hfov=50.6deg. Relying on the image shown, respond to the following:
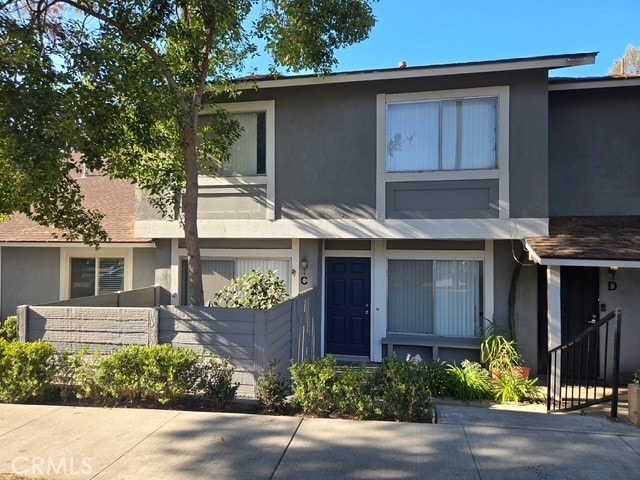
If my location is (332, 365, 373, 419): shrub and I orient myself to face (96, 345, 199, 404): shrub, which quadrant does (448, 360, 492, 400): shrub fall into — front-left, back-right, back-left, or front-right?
back-right

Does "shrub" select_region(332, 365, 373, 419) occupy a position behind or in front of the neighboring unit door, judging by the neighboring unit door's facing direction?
in front

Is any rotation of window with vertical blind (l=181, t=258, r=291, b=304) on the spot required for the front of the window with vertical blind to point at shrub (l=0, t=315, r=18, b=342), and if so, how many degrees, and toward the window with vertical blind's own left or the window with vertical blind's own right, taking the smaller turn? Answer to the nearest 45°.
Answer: approximately 90° to the window with vertical blind's own right

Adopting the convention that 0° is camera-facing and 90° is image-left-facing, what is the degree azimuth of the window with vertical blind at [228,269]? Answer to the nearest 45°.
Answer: approximately 0°

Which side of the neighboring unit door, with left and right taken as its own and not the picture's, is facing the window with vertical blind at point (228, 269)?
right

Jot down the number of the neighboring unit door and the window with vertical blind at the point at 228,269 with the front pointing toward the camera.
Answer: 2

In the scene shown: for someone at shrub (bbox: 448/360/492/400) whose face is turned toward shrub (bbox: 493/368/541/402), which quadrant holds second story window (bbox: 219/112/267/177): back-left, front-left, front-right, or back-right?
back-left

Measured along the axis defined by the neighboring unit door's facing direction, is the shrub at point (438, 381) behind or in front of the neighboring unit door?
in front

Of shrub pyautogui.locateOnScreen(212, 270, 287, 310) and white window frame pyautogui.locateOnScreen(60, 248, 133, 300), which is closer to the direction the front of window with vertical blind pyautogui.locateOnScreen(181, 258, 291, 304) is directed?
the shrub

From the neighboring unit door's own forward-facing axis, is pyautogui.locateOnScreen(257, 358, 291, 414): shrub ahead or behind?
ahead
